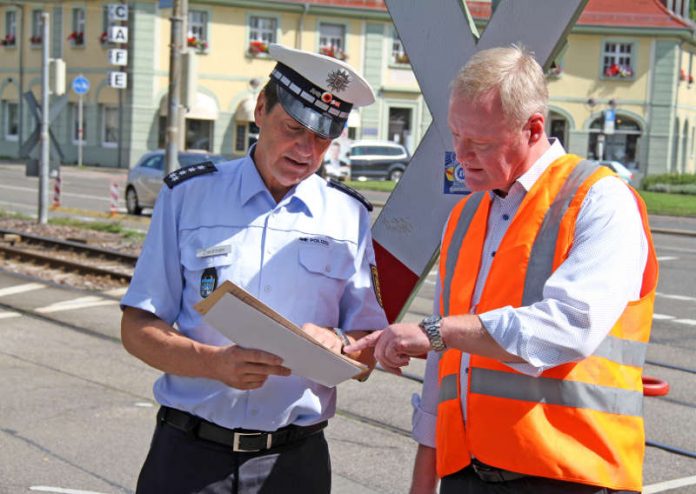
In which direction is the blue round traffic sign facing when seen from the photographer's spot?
facing the viewer

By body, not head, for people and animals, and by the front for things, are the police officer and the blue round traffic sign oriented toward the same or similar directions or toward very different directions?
same or similar directions

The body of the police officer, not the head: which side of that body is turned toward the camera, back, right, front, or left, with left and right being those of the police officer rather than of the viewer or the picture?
front

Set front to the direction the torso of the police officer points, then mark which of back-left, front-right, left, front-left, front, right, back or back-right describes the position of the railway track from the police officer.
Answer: back

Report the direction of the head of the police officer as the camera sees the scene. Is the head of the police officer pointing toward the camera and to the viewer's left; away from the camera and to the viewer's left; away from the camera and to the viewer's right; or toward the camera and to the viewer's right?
toward the camera and to the viewer's right

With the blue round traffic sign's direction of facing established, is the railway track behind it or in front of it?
in front

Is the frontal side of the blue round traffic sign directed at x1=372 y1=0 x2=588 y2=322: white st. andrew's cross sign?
yes

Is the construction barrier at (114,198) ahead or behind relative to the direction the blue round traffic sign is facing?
ahead
